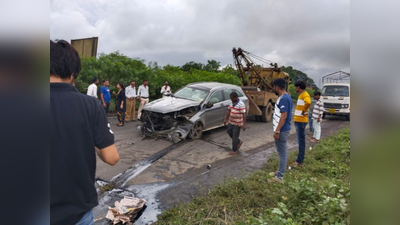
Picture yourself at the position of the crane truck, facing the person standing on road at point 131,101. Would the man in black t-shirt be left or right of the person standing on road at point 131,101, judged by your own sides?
left

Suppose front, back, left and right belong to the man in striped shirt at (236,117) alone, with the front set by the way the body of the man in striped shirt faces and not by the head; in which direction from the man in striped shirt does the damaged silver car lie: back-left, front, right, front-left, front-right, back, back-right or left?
right

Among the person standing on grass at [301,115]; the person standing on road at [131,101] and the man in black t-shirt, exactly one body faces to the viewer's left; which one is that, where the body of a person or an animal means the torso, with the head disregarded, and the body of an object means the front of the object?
the person standing on grass at [301,115]

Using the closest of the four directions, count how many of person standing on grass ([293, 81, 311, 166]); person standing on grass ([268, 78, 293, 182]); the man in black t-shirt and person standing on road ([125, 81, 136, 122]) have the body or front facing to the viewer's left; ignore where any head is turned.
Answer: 2

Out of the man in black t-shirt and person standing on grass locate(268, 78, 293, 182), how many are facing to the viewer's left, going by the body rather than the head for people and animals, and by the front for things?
1

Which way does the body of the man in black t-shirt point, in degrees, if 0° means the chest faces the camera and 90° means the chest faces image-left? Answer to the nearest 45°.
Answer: approximately 180°

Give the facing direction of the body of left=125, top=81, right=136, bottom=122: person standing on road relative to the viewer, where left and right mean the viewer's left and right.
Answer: facing the viewer and to the right of the viewer

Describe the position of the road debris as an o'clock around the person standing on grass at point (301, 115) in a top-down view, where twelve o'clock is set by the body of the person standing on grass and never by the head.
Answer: The road debris is roughly at 10 o'clock from the person standing on grass.

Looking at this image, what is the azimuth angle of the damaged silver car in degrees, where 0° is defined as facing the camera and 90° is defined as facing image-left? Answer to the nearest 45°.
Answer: approximately 45°

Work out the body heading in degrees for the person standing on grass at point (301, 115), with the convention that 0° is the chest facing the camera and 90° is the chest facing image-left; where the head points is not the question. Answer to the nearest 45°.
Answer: approximately 90°

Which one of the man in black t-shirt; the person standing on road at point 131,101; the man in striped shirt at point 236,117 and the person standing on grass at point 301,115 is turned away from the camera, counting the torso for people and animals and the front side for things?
the man in black t-shirt
